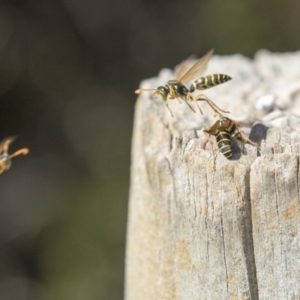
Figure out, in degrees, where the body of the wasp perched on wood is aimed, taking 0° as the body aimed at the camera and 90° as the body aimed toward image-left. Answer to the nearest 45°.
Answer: approximately 180°
